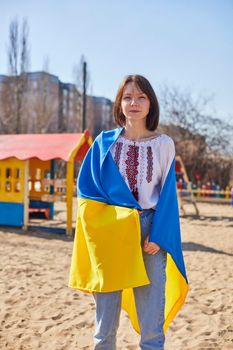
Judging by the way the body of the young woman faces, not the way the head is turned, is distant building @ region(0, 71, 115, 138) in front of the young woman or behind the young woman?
behind

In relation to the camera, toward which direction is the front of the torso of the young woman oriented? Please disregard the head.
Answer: toward the camera

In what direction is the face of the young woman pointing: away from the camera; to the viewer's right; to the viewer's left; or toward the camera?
toward the camera

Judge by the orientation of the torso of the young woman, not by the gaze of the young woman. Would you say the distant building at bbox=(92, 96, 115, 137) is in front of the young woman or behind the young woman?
behind

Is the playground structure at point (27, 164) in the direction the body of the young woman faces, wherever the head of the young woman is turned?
no
